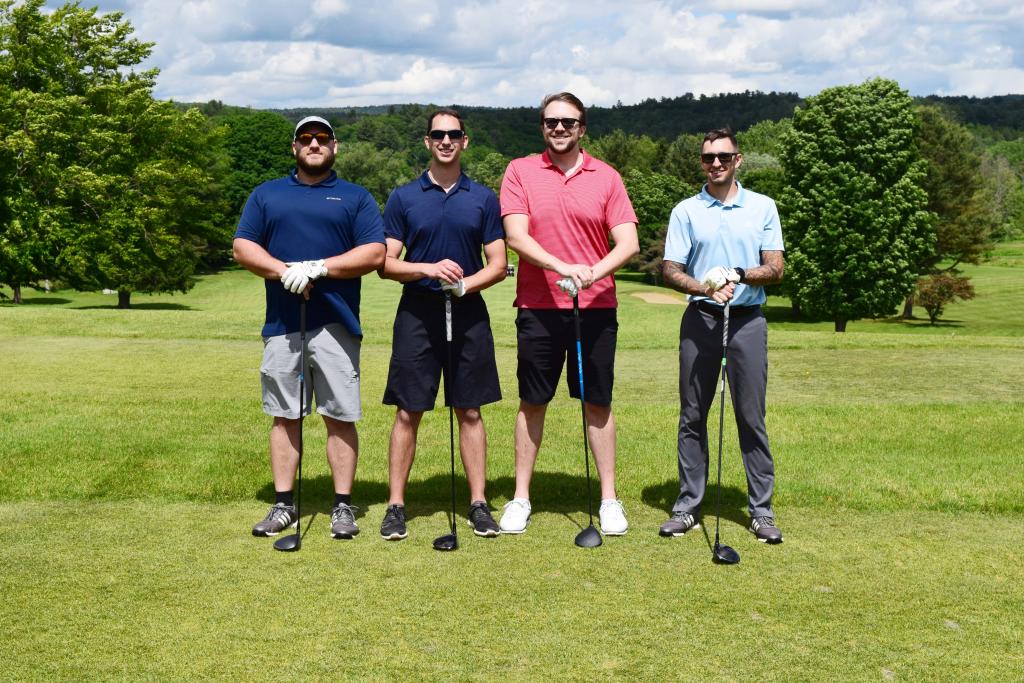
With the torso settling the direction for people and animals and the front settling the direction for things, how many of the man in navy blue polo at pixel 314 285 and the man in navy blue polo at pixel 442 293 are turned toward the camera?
2

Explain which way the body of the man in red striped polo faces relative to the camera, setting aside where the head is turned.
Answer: toward the camera

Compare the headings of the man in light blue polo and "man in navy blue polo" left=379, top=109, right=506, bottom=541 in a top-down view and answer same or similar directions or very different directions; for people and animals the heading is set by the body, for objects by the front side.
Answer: same or similar directions

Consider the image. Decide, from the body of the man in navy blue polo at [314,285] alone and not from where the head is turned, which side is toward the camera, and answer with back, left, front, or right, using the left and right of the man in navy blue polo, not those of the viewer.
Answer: front

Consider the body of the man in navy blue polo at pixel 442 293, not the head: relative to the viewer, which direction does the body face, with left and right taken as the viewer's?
facing the viewer

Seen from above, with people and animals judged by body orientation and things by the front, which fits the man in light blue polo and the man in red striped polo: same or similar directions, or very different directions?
same or similar directions

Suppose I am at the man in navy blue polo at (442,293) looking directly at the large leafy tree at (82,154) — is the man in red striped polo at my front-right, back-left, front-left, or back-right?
back-right

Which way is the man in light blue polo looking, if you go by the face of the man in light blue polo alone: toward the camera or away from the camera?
toward the camera

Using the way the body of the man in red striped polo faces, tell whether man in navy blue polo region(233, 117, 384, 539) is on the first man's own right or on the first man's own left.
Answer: on the first man's own right

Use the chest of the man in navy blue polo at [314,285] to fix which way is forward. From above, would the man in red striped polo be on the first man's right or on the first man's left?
on the first man's left

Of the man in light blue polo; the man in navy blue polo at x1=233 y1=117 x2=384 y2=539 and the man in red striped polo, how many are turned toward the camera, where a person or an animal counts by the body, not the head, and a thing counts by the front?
3

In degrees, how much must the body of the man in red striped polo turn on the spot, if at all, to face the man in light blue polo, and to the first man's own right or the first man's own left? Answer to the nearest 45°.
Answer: approximately 90° to the first man's own left
